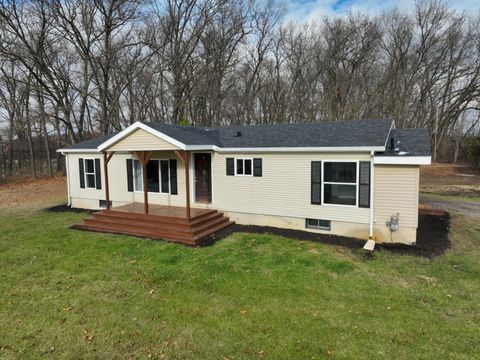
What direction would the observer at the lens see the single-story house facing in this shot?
facing the viewer and to the left of the viewer
